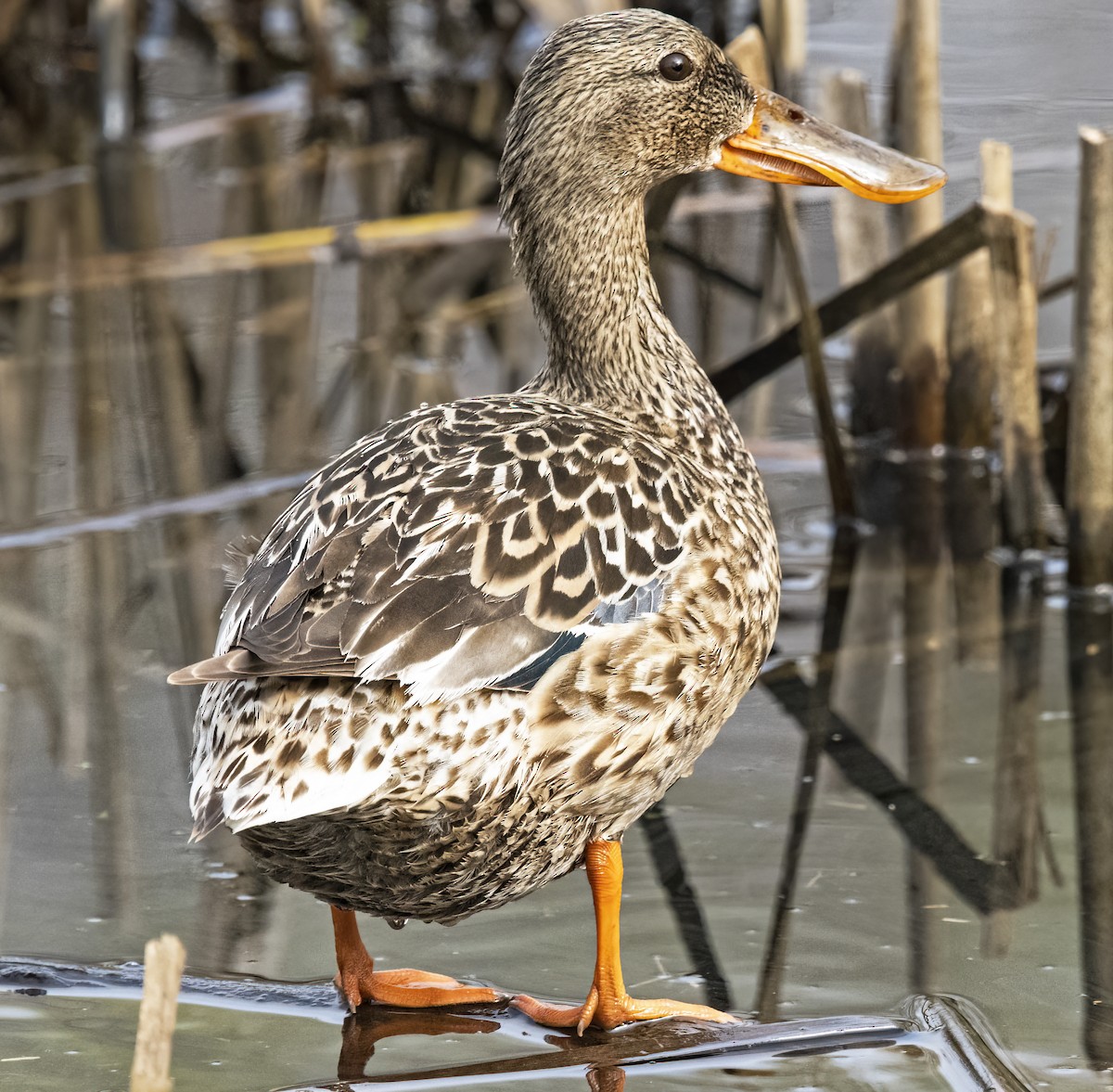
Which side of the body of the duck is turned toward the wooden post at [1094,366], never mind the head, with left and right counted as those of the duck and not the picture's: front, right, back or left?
front

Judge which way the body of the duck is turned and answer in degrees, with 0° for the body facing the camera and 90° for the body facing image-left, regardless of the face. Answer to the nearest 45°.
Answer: approximately 225°

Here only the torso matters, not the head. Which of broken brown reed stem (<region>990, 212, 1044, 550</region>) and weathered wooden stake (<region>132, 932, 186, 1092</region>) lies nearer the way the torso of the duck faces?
the broken brown reed stem

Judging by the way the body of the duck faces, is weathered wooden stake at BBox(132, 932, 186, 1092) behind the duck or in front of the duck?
behind

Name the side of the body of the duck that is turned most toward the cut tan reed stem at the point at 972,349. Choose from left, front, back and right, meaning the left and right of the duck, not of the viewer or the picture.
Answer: front

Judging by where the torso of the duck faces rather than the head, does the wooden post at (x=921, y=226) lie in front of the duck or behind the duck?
in front

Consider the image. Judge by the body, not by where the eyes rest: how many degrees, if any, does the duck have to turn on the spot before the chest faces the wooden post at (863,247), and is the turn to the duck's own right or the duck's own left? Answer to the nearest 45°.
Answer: approximately 45° to the duck's own left
